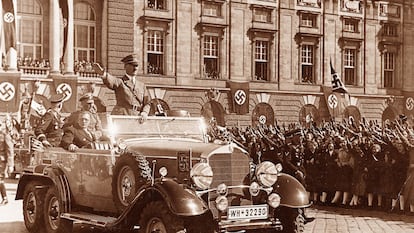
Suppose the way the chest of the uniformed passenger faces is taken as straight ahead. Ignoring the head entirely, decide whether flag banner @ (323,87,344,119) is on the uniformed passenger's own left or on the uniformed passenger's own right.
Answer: on the uniformed passenger's own left

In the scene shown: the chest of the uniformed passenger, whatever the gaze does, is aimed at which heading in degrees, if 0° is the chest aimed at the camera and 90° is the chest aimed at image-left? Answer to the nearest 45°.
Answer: approximately 315°

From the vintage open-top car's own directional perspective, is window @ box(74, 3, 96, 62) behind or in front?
behind

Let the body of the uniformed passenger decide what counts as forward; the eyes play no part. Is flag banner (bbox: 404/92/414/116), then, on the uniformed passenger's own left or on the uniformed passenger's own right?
on the uniformed passenger's own left

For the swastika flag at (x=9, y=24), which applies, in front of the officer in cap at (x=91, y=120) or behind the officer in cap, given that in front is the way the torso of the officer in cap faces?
behind

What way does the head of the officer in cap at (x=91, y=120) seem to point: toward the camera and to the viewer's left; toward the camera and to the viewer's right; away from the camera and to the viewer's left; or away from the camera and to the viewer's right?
toward the camera and to the viewer's right
